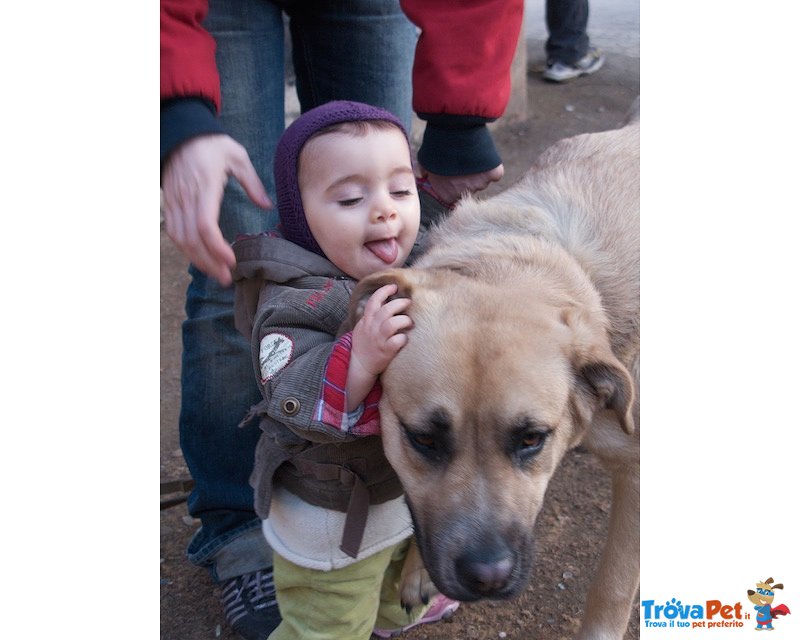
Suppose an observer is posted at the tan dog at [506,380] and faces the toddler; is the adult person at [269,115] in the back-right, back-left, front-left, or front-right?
front-right

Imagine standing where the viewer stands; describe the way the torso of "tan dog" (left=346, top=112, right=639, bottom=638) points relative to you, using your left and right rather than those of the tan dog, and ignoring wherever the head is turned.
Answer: facing the viewer and to the left of the viewer

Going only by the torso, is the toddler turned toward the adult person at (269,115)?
no

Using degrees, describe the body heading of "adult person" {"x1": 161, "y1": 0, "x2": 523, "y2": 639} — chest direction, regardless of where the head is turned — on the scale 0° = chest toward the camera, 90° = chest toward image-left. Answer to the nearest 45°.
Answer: approximately 0°

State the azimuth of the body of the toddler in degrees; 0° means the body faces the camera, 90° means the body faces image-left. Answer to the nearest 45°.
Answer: approximately 315°

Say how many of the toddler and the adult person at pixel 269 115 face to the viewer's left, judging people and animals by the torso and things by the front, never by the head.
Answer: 0

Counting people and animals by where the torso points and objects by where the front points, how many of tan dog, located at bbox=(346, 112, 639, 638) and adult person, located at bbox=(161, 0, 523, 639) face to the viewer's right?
0

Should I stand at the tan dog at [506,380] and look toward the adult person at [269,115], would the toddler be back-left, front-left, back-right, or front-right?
front-left
